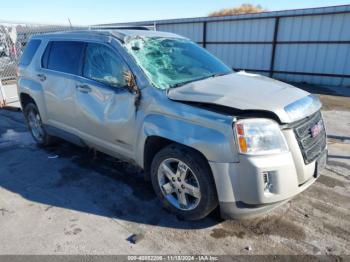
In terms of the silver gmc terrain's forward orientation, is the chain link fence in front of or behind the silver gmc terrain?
behind

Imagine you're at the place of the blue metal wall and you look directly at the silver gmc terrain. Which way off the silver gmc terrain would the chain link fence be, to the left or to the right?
right

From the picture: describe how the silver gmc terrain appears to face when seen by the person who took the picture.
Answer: facing the viewer and to the right of the viewer

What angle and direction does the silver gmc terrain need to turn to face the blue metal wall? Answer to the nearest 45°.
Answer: approximately 90° to its left
